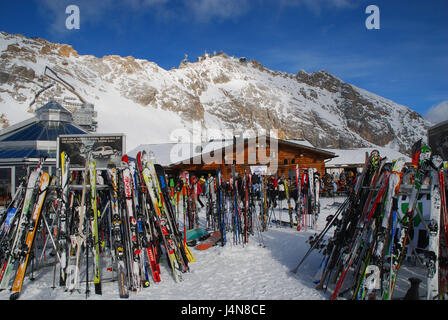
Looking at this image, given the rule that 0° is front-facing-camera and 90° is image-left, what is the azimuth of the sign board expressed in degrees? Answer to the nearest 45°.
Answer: approximately 0°
